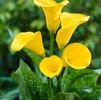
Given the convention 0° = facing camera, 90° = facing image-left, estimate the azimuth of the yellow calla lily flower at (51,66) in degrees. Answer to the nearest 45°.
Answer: approximately 0°

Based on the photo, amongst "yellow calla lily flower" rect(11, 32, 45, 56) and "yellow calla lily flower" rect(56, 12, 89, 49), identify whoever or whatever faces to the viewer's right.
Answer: "yellow calla lily flower" rect(56, 12, 89, 49)

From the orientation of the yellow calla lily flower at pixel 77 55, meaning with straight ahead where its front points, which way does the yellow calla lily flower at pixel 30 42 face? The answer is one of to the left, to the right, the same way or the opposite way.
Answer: to the right

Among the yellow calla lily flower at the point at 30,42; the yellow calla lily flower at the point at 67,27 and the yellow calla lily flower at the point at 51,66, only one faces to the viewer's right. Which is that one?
the yellow calla lily flower at the point at 67,27

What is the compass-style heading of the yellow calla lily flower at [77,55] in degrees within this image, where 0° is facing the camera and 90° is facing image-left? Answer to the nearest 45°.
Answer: approximately 0°

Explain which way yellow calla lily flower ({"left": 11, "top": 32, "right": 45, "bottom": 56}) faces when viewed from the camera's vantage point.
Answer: facing to the left of the viewer
